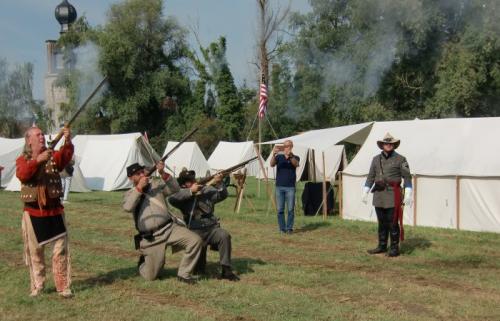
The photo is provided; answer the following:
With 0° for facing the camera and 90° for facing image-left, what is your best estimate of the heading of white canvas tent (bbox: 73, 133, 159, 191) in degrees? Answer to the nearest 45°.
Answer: approximately 315°

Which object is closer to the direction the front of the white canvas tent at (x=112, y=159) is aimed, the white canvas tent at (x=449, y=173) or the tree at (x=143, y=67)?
the white canvas tent

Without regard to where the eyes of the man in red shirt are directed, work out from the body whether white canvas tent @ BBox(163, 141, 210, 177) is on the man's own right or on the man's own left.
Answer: on the man's own left

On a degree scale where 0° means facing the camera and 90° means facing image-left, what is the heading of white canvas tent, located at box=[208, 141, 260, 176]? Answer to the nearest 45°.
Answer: approximately 315°
